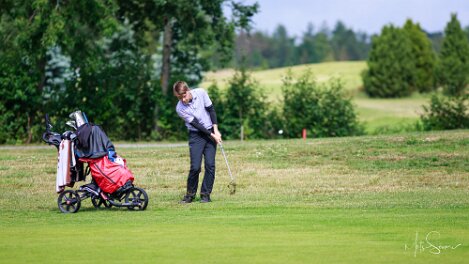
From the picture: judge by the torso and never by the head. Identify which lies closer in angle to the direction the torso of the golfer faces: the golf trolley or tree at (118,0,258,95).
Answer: the golf trolley

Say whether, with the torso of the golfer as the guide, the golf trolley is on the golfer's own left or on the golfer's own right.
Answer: on the golfer's own right

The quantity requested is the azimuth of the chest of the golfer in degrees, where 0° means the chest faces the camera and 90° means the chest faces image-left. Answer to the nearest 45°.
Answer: approximately 0°

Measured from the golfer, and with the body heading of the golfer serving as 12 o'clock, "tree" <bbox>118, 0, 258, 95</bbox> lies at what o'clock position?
The tree is roughly at 6 o'clock from the golfer.

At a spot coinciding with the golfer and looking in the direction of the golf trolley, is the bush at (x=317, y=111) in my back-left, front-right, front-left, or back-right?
back-right

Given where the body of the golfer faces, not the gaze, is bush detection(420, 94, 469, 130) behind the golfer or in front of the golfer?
behind

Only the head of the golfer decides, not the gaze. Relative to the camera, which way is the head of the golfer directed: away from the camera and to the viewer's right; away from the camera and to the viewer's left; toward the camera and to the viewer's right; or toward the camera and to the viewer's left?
toward the camera and to the viewer's right

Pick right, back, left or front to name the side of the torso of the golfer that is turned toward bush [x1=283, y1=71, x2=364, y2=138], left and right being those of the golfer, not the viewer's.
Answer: back
